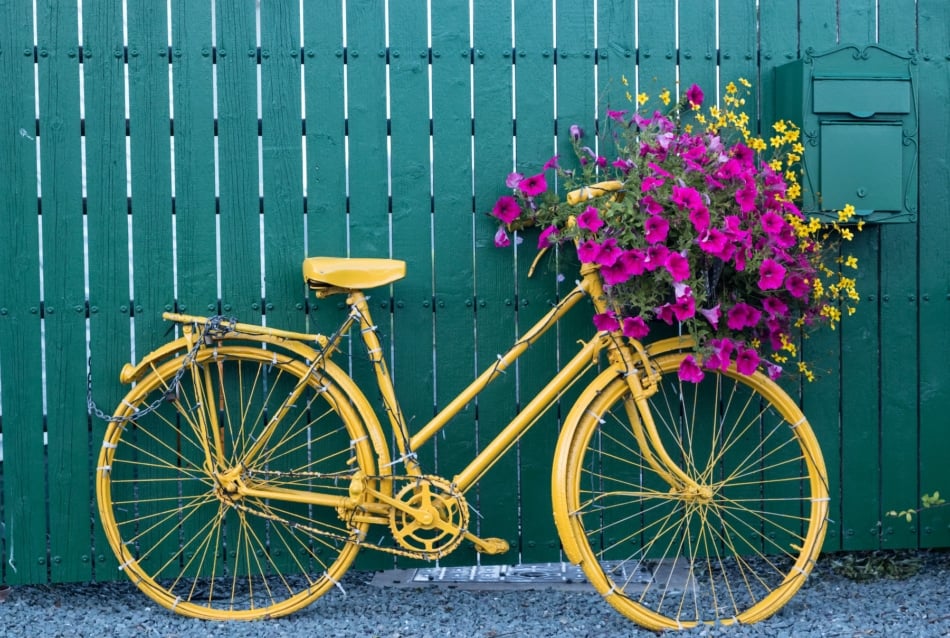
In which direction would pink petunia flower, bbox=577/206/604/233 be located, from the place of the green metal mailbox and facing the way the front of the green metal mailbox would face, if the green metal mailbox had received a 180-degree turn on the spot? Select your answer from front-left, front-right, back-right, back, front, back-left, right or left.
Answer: back-left

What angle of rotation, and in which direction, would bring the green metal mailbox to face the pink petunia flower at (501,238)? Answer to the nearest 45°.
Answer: approximately 90° to its right

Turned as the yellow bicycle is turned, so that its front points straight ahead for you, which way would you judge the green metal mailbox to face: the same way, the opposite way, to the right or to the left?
to the right

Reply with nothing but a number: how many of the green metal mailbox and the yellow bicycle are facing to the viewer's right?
1

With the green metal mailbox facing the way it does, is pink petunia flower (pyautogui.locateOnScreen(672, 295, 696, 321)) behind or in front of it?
in front

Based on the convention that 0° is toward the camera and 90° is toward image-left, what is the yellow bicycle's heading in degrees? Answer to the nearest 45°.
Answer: approximately 270°

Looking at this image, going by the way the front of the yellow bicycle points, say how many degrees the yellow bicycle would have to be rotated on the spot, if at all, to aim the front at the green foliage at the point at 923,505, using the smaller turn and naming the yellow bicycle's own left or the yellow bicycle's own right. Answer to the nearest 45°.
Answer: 0° — it already faces it

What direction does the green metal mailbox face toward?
toward the camera

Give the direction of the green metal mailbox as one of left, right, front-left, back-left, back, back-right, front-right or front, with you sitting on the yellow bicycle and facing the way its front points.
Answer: front
